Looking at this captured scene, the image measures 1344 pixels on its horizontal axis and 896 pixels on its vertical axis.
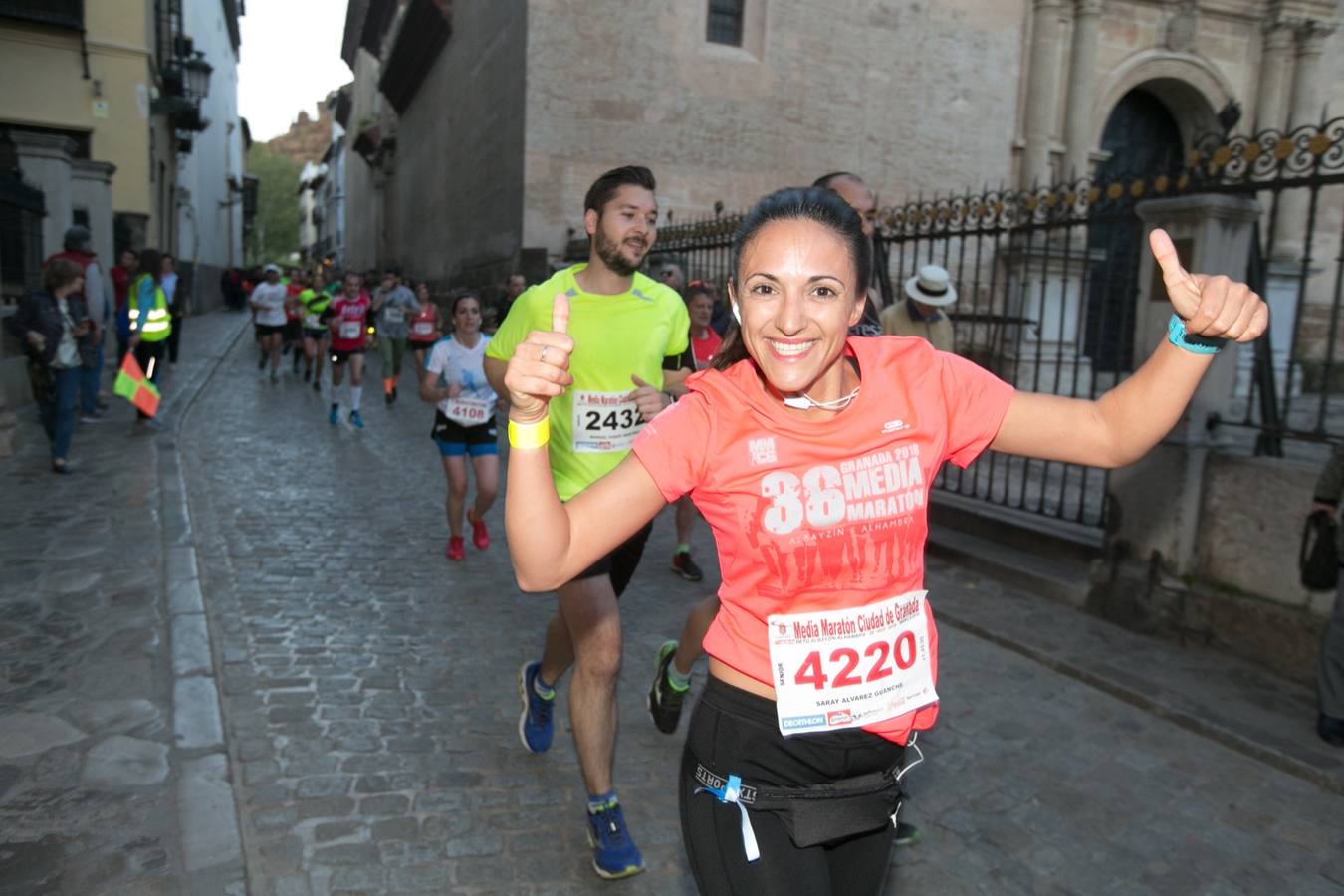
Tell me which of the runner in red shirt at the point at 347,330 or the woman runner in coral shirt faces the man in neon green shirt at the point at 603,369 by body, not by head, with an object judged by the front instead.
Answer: the runner in red shirt

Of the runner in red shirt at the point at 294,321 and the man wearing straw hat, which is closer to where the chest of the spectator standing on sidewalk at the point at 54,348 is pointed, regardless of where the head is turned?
the man wearing straw hat

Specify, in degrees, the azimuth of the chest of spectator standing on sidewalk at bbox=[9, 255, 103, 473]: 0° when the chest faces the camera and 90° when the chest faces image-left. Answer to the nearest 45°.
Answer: approximately 315°

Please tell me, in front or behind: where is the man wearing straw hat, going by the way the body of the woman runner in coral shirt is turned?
behind

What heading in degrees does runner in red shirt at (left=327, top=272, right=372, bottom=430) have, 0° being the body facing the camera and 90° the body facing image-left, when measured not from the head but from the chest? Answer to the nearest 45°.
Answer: approximately 0°

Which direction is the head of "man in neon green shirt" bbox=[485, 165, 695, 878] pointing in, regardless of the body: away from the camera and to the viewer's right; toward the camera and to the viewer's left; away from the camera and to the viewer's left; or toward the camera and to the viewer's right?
toward the camera and to the viewer's right

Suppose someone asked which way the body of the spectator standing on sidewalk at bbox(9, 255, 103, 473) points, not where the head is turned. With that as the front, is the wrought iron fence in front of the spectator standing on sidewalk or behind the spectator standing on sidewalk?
in front

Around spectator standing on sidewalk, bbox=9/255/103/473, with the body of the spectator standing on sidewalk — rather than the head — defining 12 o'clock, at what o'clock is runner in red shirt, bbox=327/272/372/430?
The runner in red shirt is roughly at 9 o'clock from the spectator standing on sidewalk.

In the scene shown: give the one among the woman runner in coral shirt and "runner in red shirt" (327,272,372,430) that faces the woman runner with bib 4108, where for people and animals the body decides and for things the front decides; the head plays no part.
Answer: the runner in red shirt

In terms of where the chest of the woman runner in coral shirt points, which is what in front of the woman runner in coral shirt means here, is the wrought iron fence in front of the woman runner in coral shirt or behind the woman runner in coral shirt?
behind

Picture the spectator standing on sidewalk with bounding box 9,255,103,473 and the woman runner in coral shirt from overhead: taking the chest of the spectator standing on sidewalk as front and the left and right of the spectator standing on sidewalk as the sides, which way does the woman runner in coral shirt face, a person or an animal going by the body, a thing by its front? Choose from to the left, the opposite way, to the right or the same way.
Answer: to the right

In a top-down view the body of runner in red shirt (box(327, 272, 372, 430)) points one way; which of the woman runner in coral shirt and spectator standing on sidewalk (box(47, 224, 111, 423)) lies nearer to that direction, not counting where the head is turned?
the woman runner in coral shirt

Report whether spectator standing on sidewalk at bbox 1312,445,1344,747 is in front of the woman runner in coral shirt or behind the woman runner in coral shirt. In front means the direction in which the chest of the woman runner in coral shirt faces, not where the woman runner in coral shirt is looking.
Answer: behind

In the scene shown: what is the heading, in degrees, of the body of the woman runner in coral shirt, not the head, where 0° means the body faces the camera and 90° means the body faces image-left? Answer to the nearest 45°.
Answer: approximately 0°
